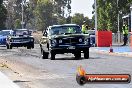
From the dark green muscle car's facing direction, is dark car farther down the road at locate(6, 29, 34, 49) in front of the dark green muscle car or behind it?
behind

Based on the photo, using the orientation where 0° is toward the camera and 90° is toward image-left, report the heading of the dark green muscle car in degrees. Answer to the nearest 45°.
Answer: approximately 0°

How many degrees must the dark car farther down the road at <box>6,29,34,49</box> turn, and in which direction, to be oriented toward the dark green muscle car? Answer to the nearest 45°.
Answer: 0° — it already faces it

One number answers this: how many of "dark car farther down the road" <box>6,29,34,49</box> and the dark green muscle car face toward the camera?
2

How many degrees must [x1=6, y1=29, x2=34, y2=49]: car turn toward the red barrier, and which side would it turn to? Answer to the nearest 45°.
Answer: approximately 90° to its left
